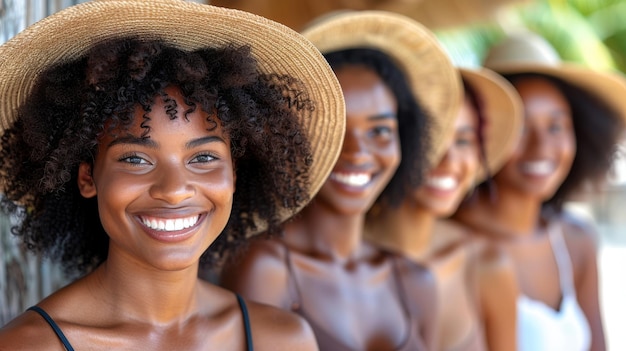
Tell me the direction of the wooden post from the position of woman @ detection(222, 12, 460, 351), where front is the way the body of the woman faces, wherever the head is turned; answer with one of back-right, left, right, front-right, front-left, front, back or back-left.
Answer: right

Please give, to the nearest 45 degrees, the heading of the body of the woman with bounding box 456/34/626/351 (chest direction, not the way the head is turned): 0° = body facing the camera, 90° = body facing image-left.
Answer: approximately 0°

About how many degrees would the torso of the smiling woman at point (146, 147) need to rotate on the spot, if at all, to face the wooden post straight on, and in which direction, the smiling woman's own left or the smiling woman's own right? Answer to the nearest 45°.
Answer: approximately 135° to the smiling woman's own right

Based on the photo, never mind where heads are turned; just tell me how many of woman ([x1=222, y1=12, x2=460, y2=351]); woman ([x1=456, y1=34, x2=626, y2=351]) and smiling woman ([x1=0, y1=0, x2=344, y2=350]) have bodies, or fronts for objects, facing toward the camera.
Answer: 3

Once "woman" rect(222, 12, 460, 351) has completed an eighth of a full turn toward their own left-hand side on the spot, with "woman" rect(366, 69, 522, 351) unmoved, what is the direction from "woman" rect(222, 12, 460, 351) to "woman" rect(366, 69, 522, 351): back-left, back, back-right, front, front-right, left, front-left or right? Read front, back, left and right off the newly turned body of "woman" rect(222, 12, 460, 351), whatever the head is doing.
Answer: left

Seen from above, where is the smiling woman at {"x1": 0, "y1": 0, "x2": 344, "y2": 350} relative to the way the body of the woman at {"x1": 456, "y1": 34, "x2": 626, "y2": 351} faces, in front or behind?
in front

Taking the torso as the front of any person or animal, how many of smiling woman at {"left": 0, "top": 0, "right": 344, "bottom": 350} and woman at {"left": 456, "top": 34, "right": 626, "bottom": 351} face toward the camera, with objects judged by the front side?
2

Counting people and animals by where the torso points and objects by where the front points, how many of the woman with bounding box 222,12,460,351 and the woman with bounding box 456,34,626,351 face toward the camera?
2

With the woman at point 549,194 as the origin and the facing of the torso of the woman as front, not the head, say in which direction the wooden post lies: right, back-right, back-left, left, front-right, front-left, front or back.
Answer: front-right

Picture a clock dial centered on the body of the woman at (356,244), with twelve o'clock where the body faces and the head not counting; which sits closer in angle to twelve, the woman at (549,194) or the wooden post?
the wooden post
